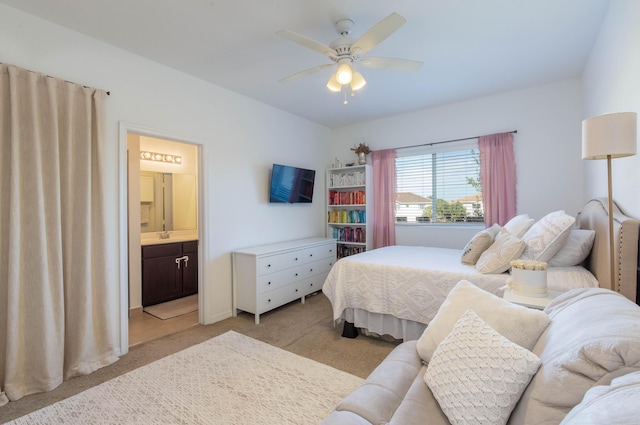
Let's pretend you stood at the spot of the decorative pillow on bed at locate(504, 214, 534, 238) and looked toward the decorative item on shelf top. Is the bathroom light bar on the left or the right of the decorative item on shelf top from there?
left

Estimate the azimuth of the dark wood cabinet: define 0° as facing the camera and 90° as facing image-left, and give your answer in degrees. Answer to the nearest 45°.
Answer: approximately 315°

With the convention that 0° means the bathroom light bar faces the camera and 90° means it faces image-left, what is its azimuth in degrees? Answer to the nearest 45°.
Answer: approximately 315°

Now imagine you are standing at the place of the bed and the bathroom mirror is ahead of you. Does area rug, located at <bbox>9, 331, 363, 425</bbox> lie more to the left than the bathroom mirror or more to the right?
left
